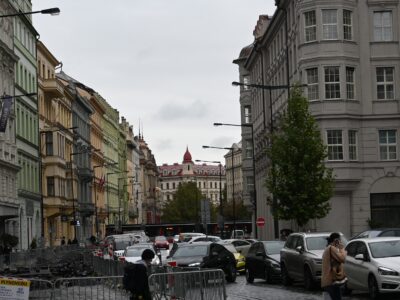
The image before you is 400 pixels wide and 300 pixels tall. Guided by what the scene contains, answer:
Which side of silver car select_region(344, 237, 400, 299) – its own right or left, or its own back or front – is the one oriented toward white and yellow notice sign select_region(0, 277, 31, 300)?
right

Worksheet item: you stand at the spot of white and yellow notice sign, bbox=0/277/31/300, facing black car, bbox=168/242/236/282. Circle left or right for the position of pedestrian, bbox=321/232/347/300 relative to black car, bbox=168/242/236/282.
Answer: right

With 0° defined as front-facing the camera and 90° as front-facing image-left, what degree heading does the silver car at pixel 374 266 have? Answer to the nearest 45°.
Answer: approximately 315°

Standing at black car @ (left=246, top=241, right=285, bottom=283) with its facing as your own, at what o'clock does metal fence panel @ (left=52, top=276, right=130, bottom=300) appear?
The metal fence panel is roughly at 2 o'clock from the black car.

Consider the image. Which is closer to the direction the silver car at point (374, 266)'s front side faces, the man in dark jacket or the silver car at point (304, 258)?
the man in dark jacket

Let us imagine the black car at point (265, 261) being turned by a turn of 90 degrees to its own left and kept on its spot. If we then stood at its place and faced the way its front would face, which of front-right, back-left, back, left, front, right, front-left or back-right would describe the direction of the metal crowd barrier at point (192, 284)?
back-right

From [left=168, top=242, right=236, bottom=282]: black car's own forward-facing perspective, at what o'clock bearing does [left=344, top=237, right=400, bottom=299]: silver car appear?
The silver car is roughly at 10 o'clock from the black car.

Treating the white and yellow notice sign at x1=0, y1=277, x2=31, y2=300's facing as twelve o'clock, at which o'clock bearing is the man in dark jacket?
The man in dark jacket is roughly at 8 o'clock from the white and yellow notice sign.

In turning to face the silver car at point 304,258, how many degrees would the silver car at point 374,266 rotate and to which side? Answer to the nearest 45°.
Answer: approximately 180°

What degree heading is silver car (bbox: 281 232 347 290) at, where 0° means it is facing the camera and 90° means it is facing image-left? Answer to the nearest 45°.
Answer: approximately 315°
